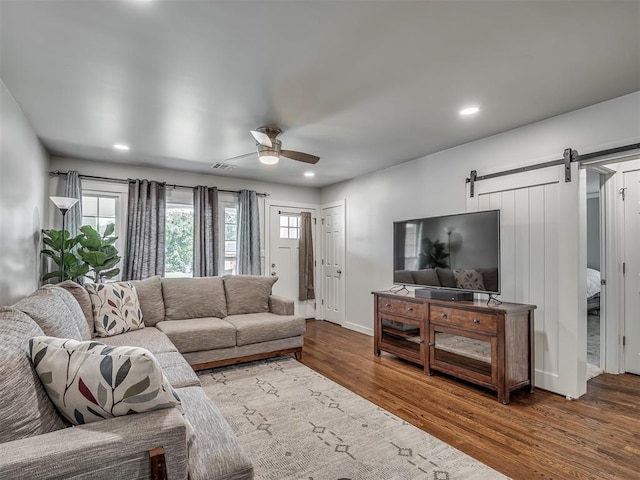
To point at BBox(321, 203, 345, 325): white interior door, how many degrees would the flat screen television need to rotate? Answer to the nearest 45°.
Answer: approximately 90° to its right

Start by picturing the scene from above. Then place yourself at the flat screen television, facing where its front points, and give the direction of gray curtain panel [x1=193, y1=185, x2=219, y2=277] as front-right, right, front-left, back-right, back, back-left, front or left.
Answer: front-right

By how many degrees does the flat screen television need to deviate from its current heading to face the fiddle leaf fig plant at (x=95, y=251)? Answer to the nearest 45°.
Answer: approximately 45° to its right

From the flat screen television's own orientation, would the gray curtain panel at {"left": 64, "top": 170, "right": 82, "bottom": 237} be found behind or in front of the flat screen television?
in front

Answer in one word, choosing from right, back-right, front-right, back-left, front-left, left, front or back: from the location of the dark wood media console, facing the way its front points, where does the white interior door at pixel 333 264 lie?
right

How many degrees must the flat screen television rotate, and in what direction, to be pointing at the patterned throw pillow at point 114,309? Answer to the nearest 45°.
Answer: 0° — it already faces it

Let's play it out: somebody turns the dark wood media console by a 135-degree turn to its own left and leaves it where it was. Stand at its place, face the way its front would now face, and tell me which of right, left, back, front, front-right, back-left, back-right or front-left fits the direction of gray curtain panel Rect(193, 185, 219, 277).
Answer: back

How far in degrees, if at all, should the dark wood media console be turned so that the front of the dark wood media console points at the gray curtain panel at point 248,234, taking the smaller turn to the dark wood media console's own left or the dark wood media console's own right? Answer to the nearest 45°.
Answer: approximately 45° to the dark wood media console's own right

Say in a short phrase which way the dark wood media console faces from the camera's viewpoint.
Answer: facing the viewer and to the left of the viewer

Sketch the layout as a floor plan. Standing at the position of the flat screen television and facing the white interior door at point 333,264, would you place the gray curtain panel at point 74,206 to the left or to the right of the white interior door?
left

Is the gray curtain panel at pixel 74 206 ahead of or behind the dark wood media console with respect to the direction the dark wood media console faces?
ahead

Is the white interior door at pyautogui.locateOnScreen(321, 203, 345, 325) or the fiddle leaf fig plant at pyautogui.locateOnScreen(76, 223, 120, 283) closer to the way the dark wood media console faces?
the fiddle leaf fig plant

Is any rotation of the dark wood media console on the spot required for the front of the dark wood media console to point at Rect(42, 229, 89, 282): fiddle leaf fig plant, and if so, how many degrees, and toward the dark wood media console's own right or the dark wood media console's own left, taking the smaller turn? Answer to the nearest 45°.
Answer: approximately 45° to the dark wood media console's own right

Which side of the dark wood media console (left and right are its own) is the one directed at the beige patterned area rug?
front

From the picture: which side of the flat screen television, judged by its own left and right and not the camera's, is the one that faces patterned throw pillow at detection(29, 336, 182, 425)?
front
